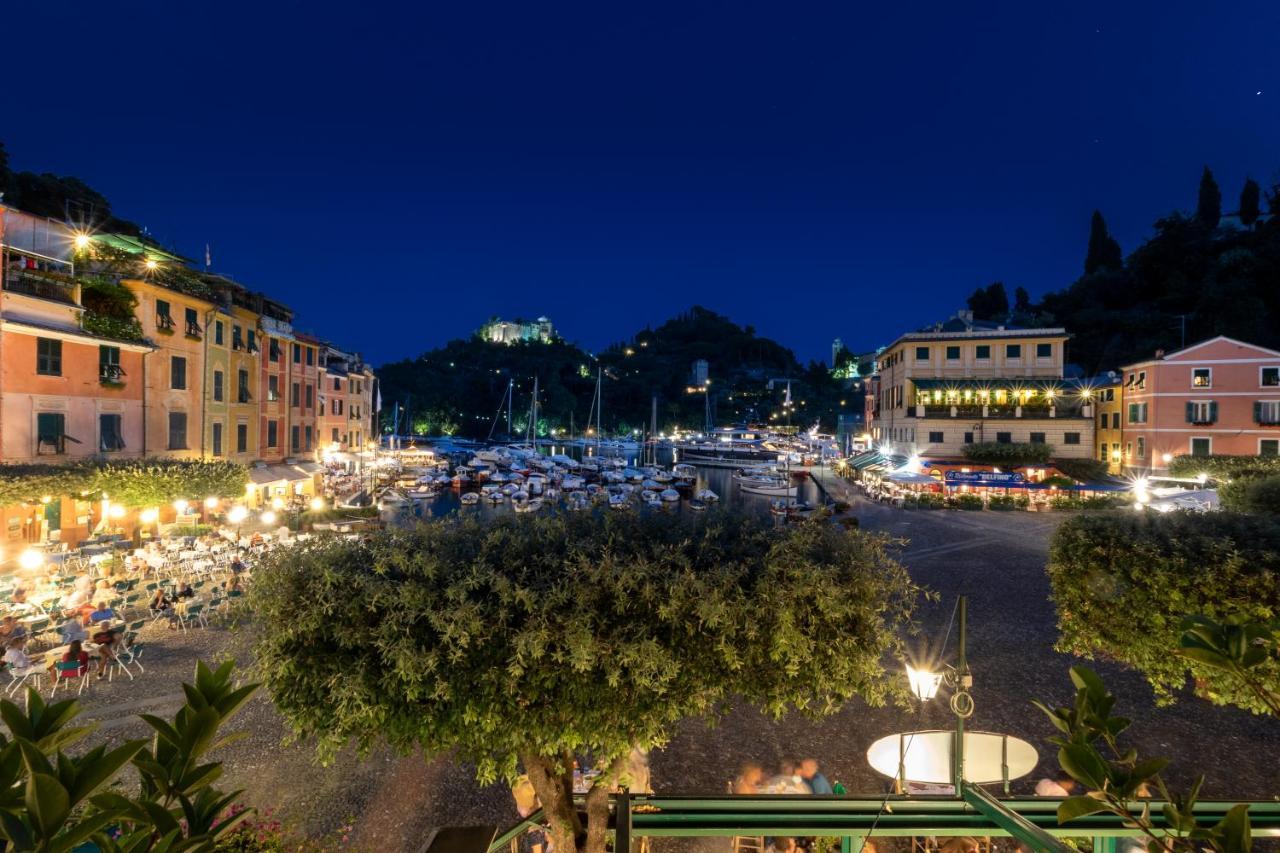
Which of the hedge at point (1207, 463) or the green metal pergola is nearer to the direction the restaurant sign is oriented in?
the green metal pergola

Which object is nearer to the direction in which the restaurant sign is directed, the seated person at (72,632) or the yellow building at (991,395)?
the seated person

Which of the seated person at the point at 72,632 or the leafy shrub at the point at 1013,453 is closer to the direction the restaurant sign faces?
the seated person

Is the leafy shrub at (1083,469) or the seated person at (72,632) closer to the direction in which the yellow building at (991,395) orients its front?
the seated person

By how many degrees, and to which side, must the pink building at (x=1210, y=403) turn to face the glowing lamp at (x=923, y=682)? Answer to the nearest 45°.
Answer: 0° — it already faces it

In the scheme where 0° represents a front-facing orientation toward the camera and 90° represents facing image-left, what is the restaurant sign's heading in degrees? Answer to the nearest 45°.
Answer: approximately 0°

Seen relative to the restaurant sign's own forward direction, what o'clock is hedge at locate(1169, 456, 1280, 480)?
The hedge is roughly at 8 o'clock from the restaurant sign.
